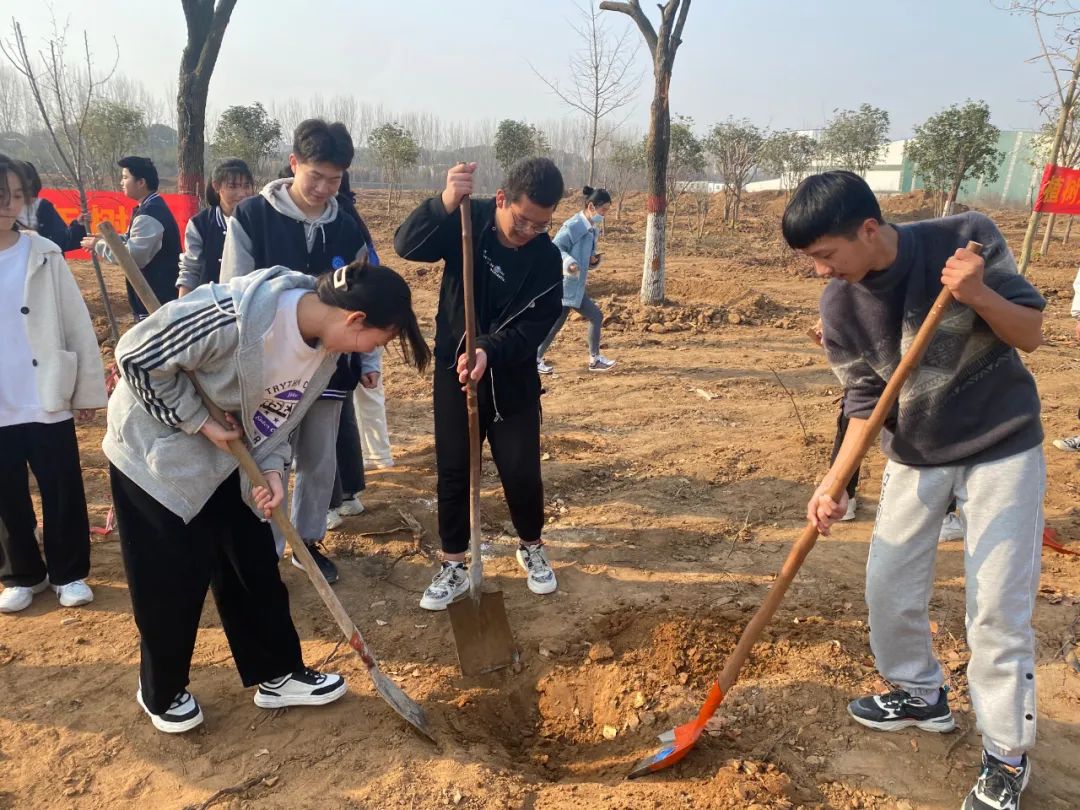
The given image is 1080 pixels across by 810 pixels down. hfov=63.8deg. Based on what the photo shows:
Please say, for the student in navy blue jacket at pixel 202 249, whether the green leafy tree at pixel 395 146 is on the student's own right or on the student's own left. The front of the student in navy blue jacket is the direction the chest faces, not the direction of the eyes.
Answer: on the student's own left

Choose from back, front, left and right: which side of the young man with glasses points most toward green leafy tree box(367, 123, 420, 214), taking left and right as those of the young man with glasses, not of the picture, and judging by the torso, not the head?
back

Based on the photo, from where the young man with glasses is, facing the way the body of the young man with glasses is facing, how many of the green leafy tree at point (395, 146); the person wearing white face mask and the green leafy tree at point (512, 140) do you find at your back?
3

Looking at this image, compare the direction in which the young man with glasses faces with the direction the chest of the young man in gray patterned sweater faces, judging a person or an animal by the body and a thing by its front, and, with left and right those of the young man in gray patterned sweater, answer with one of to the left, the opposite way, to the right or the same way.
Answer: to the left

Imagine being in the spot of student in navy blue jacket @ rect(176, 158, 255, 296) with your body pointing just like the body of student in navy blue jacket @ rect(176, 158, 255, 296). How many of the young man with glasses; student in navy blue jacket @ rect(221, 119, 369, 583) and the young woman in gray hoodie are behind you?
0

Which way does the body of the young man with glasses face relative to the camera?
toward the camera

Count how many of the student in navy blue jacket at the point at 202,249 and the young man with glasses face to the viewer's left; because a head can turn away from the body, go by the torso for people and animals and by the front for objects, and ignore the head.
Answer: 0

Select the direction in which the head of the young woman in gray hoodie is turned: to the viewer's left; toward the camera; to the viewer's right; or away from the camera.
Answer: to the viewer's right

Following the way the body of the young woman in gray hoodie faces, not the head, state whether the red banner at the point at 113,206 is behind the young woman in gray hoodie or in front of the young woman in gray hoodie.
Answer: behind

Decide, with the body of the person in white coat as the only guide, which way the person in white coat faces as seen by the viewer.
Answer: toward the camera

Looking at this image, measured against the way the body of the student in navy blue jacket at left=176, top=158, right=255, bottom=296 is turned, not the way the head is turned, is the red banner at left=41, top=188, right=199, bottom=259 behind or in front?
behind

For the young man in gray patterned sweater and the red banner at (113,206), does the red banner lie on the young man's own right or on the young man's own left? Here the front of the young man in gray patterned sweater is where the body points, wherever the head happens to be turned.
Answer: on the young man's own right

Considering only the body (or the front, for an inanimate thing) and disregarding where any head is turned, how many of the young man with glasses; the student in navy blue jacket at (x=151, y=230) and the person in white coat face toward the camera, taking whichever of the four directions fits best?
2

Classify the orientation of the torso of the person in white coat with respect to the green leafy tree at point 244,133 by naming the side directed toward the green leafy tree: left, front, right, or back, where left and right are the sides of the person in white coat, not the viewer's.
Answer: back

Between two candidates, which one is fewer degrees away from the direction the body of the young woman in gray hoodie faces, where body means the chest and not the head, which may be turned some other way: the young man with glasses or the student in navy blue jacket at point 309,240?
the young man with glasses

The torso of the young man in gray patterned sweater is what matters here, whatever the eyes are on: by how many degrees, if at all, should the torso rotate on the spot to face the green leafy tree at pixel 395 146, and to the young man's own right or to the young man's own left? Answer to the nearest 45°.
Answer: approximately 90° to the young man's own right
